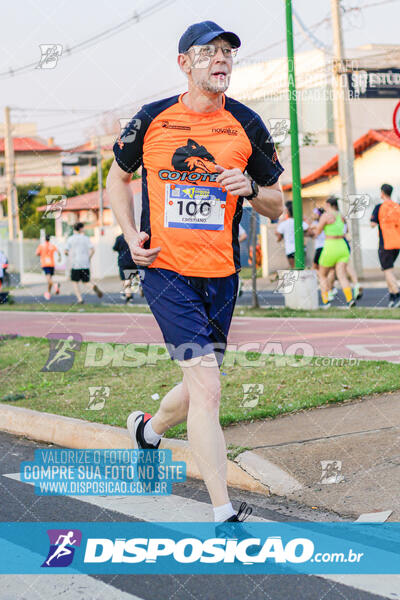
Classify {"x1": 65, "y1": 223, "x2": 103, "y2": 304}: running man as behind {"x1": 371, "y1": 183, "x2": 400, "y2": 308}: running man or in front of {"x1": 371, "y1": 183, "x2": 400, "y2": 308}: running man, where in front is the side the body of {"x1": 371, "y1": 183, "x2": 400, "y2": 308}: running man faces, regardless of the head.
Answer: in front

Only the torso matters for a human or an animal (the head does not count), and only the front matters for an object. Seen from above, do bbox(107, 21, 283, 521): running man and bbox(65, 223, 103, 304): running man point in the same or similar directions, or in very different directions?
very different directions

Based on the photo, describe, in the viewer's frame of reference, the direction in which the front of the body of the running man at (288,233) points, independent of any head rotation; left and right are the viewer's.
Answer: facing away from the viewer and to the left of the viewer

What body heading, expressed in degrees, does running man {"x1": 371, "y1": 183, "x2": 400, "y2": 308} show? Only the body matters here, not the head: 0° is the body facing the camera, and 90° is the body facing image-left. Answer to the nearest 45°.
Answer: approximately 135°

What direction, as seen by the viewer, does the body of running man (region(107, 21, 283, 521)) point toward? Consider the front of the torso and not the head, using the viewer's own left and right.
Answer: facing the viewer and to the right of the viewer

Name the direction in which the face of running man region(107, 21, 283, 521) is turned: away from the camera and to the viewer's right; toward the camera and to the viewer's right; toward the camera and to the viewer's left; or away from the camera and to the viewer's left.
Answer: toward the camera and to the viewer's right

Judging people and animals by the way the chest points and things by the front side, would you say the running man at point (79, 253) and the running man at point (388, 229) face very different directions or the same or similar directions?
same or similar directions

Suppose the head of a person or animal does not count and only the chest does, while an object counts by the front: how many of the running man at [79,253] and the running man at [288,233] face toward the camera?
0

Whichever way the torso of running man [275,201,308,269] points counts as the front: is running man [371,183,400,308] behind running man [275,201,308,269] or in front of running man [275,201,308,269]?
behind

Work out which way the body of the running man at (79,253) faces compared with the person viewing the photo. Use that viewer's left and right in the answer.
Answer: facing away from the viewer and to the left of the viewer
